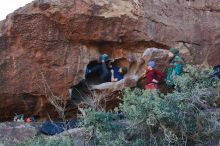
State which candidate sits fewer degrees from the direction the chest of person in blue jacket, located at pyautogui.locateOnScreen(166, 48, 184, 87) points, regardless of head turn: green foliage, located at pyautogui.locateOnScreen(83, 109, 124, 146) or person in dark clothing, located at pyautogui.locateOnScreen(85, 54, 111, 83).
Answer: the person in dark clothing

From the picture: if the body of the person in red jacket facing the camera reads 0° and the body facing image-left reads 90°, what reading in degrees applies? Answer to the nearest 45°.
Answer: approximately 45°

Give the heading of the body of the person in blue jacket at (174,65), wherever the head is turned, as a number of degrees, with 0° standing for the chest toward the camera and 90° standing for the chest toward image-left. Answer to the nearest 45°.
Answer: approximately 90°

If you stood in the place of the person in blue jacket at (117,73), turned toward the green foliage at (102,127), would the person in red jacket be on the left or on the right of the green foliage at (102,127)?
left
